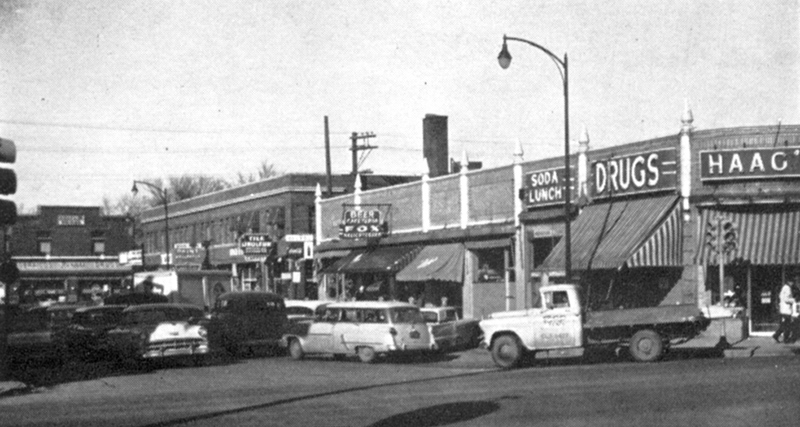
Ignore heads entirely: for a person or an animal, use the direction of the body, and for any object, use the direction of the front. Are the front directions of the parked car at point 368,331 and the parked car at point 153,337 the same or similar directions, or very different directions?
very different directions

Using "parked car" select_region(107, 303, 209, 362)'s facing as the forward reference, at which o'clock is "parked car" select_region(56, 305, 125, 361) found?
"parked car" select_region(56, 305, 125, 361) is roughly at 4 o'clock from "parked car" select_region(107, 303, 209, 362).

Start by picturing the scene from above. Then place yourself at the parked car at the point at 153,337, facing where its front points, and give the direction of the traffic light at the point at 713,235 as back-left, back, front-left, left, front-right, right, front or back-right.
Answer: front-left

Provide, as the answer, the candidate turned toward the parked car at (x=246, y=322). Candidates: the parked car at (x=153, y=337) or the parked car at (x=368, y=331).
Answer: the parked car at (x=368, y=331)

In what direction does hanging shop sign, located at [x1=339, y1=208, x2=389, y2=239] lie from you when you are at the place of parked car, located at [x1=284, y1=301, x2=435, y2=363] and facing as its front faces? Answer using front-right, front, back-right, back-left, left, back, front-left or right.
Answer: front-right

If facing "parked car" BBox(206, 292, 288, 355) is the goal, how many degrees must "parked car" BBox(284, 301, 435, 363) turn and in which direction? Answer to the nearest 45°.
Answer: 0° — it already faces it

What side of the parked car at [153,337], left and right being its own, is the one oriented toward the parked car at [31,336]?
right

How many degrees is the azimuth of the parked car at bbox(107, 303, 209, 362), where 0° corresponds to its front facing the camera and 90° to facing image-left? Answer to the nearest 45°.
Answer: approximately 315°

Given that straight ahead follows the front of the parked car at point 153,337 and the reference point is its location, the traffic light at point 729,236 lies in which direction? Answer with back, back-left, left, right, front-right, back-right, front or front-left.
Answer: front-left

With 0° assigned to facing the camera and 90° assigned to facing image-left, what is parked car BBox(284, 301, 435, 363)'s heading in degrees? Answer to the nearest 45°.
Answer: approximately 135°
